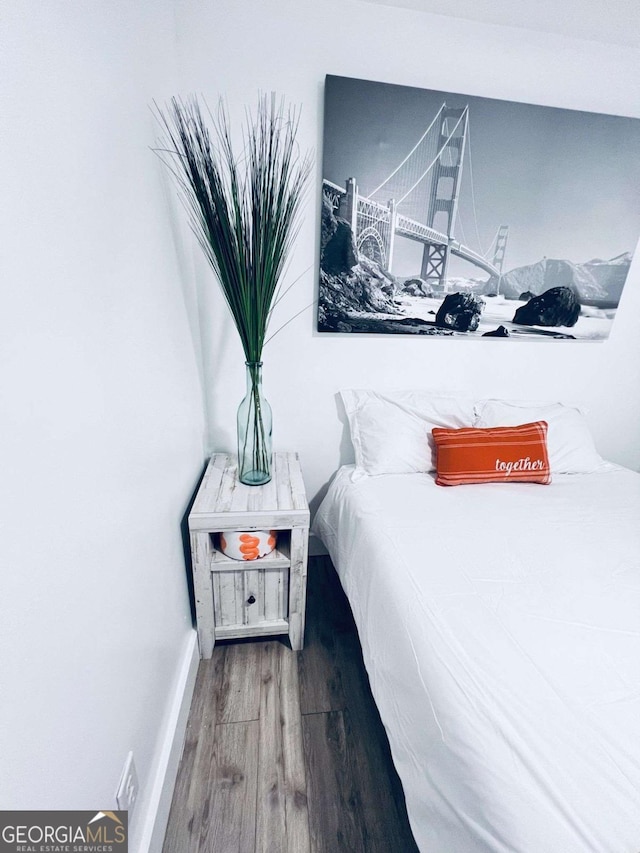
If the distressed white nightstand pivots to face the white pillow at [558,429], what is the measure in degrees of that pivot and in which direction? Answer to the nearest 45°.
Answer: approximately 90° to its left

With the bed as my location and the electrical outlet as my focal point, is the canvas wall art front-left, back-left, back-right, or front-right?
back-right

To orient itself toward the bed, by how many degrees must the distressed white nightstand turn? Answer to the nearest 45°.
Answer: approximately 45° to its left

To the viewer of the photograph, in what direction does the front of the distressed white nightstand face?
facing the viewer

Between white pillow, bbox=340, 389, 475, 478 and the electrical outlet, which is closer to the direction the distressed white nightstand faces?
the electrical outlet

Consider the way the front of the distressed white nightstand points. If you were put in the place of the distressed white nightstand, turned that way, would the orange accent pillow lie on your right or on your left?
on your left
